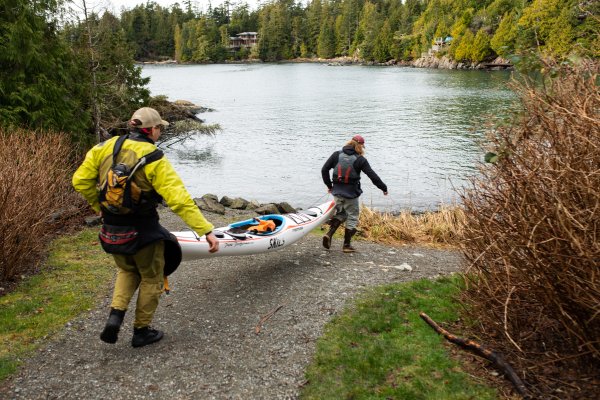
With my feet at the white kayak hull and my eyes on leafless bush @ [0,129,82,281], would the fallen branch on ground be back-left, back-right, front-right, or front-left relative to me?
back-left

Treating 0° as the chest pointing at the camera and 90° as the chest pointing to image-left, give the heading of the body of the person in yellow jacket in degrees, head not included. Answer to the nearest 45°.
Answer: approximately 225°

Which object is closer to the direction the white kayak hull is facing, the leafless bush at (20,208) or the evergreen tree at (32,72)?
the evergreen tree

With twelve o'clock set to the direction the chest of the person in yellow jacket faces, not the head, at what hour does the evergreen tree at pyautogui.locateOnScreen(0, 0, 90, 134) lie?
The evergreen tree is roughly at 10 o'clock from the person in yellow jacket.

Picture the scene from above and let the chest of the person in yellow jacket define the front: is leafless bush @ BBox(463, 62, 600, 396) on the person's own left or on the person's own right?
on the person's own right

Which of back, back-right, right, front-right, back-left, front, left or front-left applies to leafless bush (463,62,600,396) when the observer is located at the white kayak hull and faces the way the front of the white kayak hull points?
right

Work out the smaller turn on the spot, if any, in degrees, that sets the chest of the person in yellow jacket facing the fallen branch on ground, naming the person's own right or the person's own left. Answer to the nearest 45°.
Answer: approximately 90° to the person's own right

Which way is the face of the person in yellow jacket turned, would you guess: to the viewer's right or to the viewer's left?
to the viewer's right

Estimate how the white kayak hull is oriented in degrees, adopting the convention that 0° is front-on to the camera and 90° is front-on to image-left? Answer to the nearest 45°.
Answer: approximately 225°

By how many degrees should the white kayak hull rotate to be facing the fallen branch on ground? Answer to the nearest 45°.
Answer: approximately 90° to its right

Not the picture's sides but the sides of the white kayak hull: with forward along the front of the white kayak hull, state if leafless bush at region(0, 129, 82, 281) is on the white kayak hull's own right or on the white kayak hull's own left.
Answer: on the white kayak hull's own left

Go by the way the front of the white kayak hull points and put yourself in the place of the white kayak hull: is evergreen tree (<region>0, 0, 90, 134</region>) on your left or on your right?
on your left
